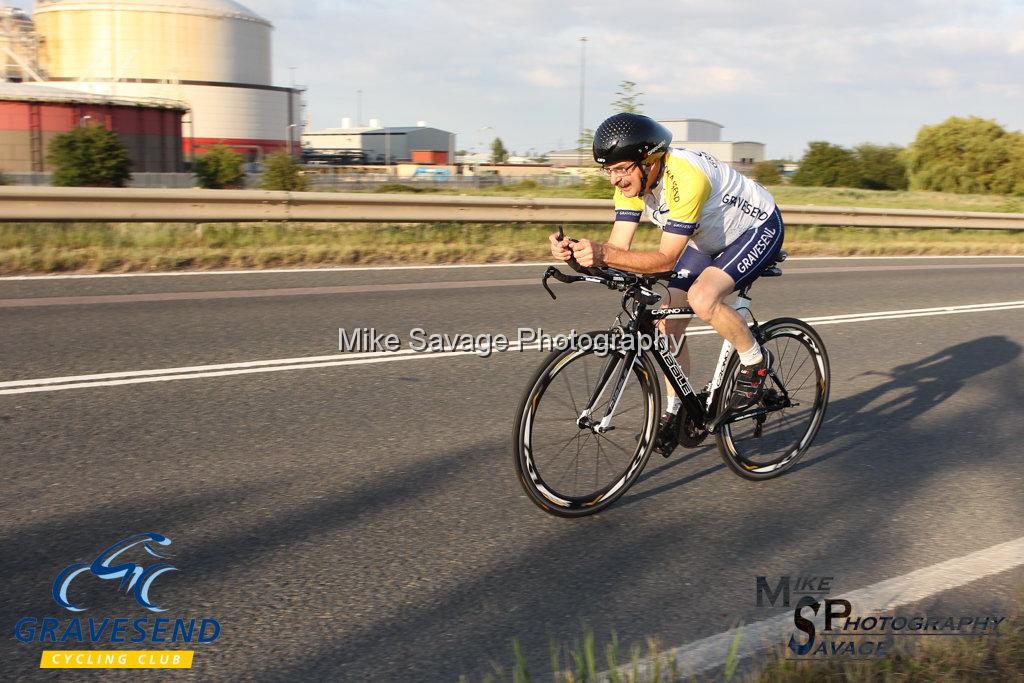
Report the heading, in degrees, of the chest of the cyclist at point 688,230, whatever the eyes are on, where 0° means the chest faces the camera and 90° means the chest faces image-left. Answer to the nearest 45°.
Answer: approximately 45°

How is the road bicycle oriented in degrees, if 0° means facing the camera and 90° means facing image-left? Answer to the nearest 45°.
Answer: approximately 45°
